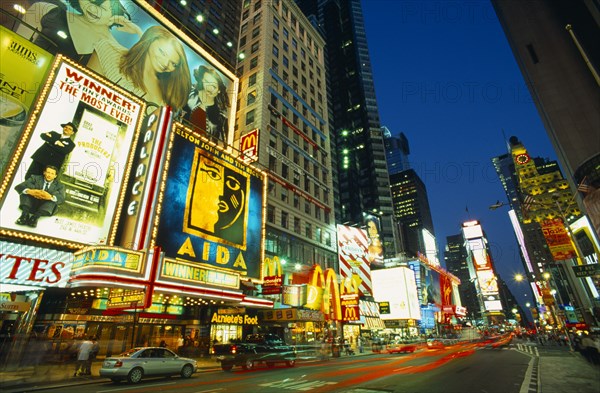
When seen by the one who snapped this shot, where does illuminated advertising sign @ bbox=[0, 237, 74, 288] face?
facing the viewer and to the right of the viewer

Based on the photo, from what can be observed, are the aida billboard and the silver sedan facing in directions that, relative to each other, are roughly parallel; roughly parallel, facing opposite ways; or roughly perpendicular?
roughly perpendicular

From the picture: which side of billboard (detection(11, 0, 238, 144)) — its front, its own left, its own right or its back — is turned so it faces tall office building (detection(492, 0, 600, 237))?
front

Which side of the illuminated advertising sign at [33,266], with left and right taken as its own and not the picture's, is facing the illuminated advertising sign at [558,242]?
front

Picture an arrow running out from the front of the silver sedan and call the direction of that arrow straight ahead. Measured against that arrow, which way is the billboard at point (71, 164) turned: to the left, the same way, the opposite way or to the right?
to the right
